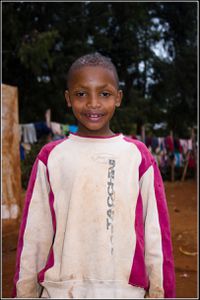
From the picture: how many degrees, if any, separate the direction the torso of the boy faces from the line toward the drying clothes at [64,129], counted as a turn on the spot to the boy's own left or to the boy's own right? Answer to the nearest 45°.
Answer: approximately 180°

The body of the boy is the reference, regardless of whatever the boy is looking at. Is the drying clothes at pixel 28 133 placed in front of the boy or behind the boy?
behind

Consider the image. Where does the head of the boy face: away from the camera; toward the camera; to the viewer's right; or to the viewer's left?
toward the camera

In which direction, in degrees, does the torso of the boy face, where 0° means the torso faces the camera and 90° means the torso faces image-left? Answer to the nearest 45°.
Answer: approximately 0°

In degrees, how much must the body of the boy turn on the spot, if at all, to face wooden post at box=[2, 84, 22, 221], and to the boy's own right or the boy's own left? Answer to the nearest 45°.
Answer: approximately 180°

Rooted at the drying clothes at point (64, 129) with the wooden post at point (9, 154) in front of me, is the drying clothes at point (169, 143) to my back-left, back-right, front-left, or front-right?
back-left
